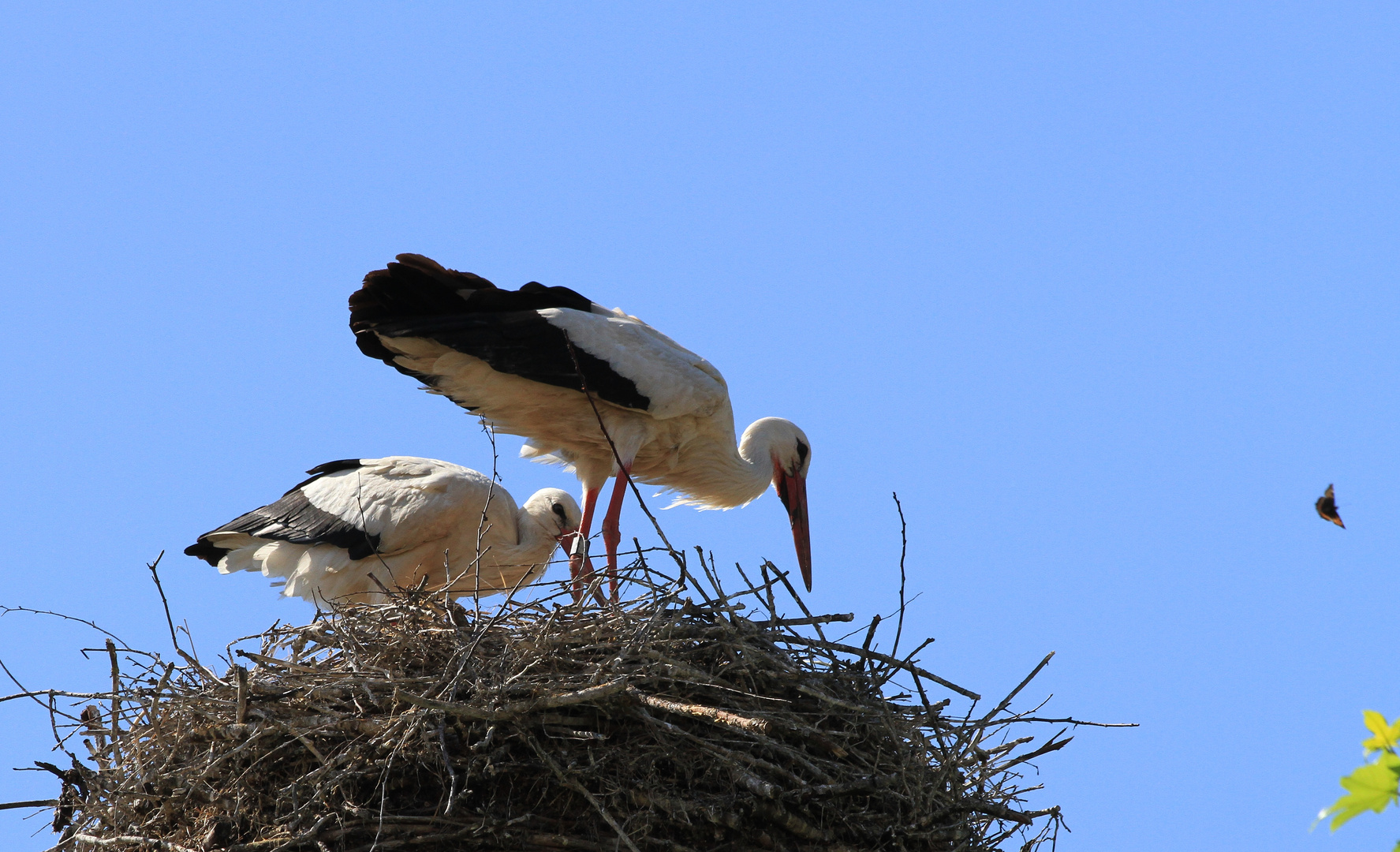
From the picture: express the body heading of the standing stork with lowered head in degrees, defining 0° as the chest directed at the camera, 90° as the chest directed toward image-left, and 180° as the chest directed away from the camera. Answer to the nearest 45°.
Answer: approximately 270°

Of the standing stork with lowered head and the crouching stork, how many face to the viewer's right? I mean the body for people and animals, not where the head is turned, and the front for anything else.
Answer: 2

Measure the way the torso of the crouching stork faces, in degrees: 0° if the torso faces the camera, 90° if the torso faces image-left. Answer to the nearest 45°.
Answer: approximately 270°

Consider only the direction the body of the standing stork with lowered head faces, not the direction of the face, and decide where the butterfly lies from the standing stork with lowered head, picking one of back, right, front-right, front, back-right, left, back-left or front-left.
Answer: front-right

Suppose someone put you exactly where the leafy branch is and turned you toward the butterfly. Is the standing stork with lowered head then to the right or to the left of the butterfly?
left
